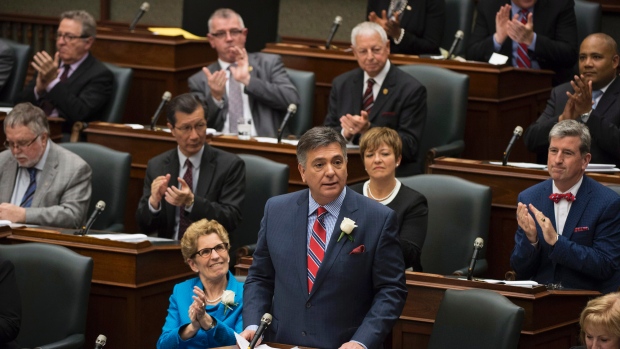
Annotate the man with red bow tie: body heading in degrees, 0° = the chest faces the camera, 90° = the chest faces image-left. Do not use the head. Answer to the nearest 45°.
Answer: approximately 45°

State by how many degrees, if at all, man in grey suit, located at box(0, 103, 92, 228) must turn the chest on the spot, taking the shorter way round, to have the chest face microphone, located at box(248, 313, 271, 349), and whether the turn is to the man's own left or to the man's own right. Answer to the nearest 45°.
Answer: approximately 45° to the man's own left
